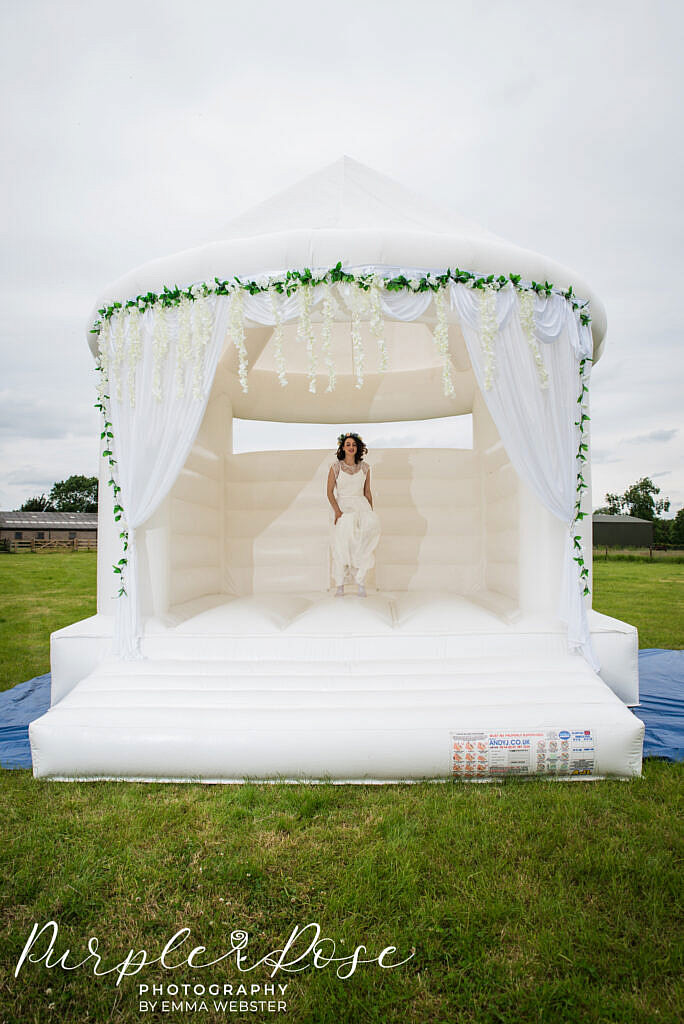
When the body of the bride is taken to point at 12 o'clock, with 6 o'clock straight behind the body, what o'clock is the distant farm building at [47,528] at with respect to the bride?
The distant farm building is roughly at 5 o'clock from the bride.

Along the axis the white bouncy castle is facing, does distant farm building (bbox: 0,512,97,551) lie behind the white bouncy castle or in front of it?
behind

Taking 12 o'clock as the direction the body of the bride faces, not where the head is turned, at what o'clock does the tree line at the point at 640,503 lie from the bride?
The tree line is roughly at 7 o'clock from the bride.

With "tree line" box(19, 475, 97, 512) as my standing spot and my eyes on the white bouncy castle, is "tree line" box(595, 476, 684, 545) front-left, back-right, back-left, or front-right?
front-left

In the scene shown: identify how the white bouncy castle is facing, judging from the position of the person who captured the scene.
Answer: facing the viewer

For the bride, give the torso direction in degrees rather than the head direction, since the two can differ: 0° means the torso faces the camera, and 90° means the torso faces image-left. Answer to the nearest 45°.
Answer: approximately 0°

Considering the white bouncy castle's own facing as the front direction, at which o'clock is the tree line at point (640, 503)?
The tree line is roughly at 7 o'clock from the white bouncy castle.
